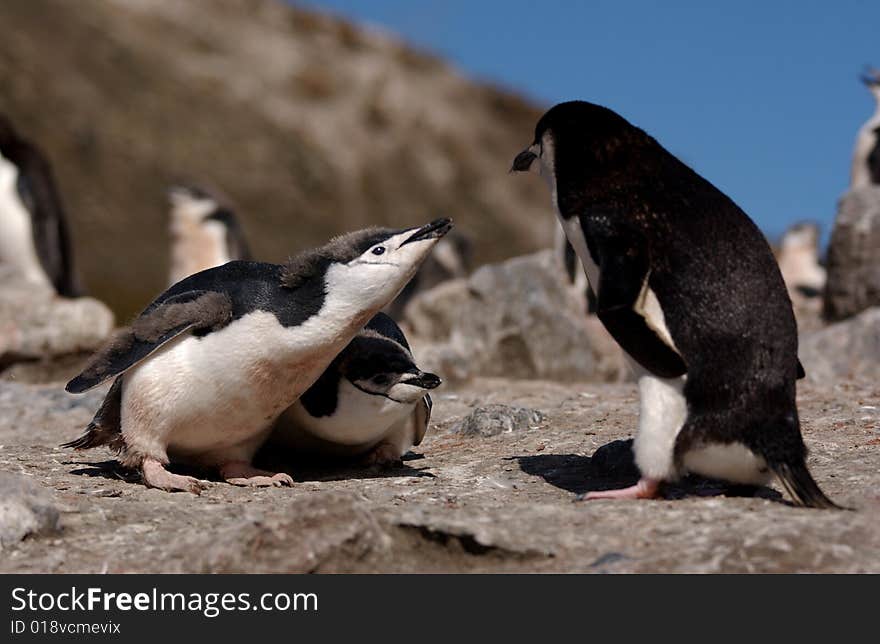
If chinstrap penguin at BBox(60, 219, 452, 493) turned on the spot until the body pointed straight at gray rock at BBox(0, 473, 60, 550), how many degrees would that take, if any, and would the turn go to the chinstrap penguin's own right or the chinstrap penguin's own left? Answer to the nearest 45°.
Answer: approximately 135° to the chinstrap penguin's own right

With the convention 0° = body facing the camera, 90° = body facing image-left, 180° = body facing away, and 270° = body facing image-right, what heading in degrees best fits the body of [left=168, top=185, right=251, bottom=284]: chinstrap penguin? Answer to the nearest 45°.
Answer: approximately 45°

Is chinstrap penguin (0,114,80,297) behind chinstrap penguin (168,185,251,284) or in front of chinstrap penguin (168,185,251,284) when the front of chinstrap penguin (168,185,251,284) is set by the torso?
in front

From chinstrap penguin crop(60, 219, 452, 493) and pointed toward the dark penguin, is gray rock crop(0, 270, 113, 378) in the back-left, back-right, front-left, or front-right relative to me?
back-left

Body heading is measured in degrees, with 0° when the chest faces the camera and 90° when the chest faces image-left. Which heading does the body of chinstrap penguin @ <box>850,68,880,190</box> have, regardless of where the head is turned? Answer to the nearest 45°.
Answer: approximately 90°

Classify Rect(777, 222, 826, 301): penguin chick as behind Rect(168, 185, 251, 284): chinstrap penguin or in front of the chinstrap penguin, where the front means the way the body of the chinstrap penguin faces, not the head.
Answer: behind

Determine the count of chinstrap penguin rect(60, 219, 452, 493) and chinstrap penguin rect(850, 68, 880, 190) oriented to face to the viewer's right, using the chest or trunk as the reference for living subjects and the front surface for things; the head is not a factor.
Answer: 1

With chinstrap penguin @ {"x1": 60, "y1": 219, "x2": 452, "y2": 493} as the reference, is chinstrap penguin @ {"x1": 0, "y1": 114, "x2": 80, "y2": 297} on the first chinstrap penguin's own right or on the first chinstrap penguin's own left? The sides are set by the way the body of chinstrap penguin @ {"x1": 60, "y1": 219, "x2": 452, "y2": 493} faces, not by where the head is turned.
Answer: on the first chinstrap penguin's own left

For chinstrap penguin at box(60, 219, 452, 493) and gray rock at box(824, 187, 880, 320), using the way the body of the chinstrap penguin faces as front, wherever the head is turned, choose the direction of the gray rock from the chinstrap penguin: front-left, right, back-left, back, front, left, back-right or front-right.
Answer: front-left

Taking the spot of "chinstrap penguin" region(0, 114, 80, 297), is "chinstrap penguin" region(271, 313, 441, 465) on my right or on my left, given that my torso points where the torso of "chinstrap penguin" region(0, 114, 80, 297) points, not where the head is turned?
on my left

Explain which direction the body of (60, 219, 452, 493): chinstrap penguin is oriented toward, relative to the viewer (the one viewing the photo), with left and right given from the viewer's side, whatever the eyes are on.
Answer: facing to the right of the viewer

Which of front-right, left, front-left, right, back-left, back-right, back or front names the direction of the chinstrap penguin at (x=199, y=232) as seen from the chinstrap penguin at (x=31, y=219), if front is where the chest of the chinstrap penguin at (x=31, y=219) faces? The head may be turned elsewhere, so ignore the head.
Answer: back
